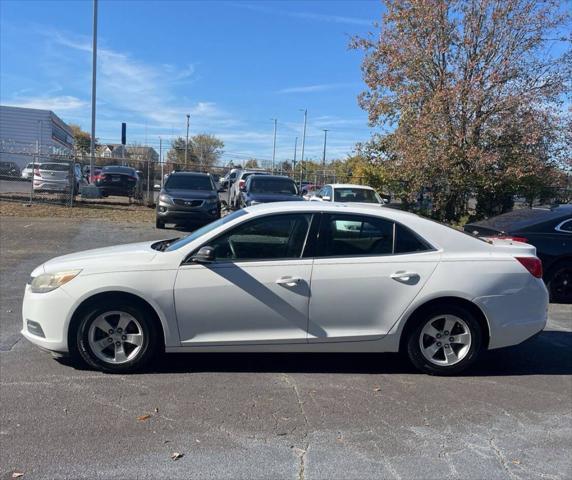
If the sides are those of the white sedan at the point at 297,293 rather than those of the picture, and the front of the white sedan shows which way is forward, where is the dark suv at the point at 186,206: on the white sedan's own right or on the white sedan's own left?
on the white sedan's own right

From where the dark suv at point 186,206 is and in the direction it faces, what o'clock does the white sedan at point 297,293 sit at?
The white sedan is roughly at 12 o'clock from the dark suv.

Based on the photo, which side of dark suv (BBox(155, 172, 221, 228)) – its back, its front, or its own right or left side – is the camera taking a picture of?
front

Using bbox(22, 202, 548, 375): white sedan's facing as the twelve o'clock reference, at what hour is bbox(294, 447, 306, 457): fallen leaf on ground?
The fallen leaf on ground is roughly at 9 o'clock from the white sedan.

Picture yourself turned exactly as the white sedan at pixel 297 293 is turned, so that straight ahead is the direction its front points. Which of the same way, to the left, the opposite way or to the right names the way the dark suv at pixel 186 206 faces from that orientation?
to the left

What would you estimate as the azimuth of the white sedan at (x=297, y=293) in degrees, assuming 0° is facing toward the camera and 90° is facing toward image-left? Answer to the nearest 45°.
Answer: approximately 90°

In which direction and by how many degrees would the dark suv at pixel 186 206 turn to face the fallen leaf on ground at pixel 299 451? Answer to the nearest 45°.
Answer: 0° — it already faces it

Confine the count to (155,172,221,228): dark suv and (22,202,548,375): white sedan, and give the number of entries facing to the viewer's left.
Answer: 1

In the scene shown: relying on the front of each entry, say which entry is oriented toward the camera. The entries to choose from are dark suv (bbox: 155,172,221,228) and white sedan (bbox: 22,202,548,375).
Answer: the dark suv

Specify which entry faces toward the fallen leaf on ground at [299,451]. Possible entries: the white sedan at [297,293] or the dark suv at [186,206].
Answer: the dark suv
